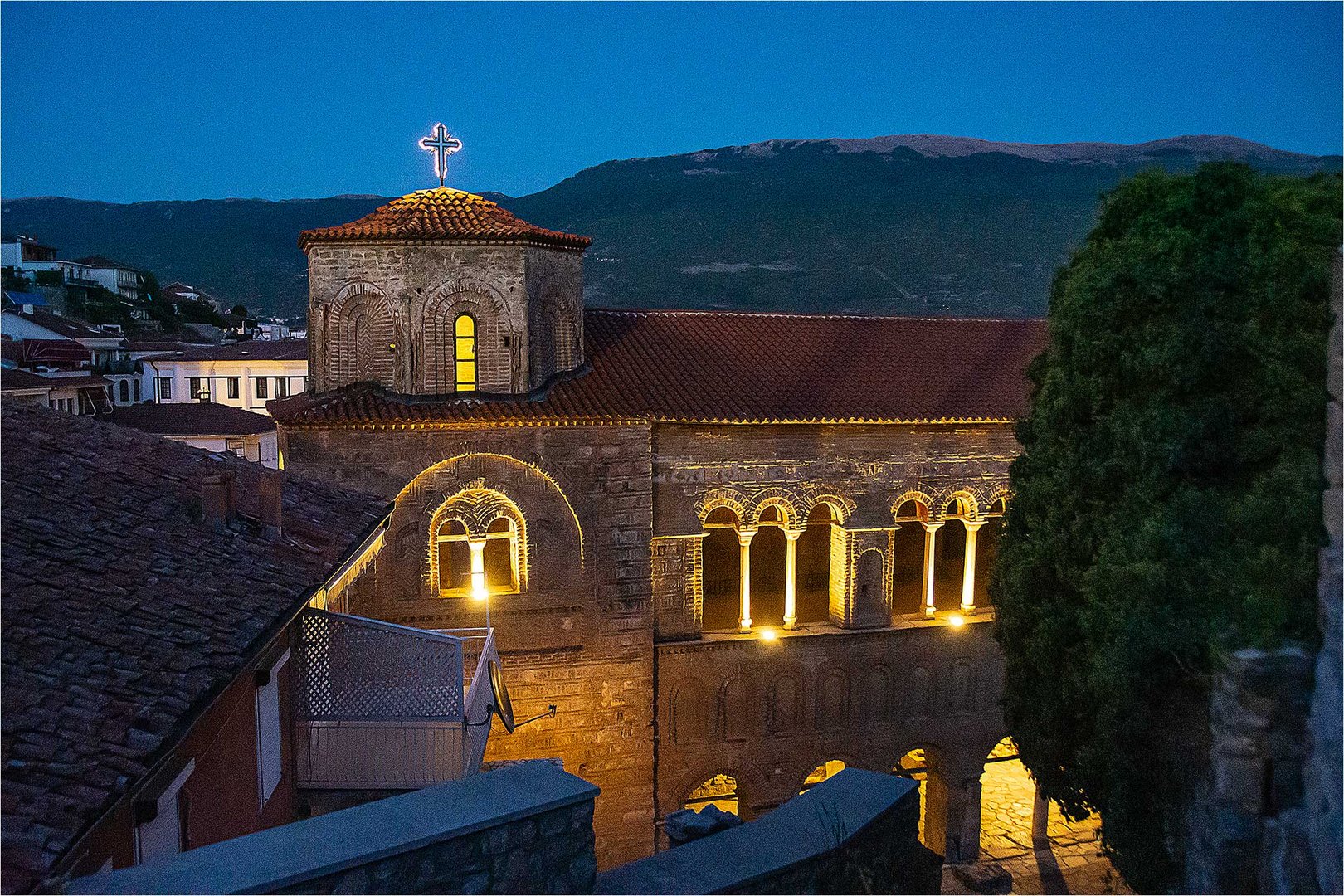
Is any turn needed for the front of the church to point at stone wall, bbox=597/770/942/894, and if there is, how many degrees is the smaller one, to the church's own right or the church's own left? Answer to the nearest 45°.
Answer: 0° — it already faces it

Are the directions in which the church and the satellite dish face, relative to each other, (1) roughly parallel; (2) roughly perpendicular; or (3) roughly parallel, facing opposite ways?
roughly perpendicular

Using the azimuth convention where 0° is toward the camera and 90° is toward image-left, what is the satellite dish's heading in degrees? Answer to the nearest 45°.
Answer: approximately 270°

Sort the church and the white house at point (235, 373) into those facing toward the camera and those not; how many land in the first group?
2

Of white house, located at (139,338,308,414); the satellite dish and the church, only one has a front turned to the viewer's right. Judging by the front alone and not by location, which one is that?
the satellite dish

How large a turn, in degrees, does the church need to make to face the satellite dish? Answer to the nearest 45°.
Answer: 0° — it already faces it

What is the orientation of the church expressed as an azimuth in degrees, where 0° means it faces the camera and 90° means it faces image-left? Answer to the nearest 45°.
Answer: approximately 0°

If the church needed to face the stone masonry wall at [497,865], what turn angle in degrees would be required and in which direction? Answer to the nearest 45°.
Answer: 0° — it already faces it

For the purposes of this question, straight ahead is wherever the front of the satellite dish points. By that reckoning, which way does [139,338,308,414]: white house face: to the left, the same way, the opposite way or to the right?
to the right

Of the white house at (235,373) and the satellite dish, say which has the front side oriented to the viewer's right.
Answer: the satellite dish

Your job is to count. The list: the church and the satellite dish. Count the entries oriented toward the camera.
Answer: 1
